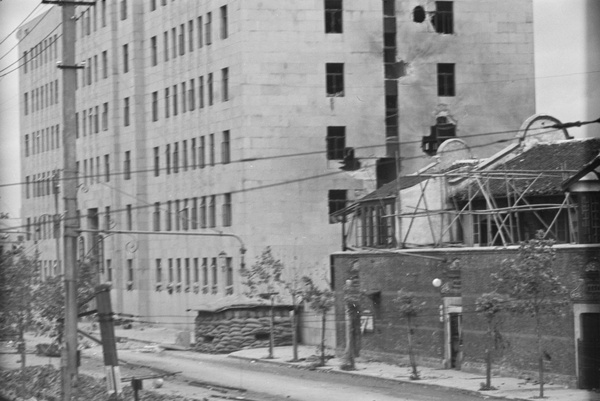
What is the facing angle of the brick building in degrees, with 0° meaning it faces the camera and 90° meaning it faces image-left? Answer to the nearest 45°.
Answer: approximately 45°

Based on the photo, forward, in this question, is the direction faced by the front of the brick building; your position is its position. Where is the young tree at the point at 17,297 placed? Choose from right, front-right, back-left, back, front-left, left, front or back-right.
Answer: front-right

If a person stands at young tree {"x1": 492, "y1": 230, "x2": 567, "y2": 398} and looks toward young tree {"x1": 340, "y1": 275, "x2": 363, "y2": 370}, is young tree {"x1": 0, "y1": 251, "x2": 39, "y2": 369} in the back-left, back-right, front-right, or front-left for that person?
front-left

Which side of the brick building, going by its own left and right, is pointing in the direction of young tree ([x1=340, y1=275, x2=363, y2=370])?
right

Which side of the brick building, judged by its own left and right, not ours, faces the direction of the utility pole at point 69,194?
front

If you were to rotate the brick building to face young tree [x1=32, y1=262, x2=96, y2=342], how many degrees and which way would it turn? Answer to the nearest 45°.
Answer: approximately 45° to its right
